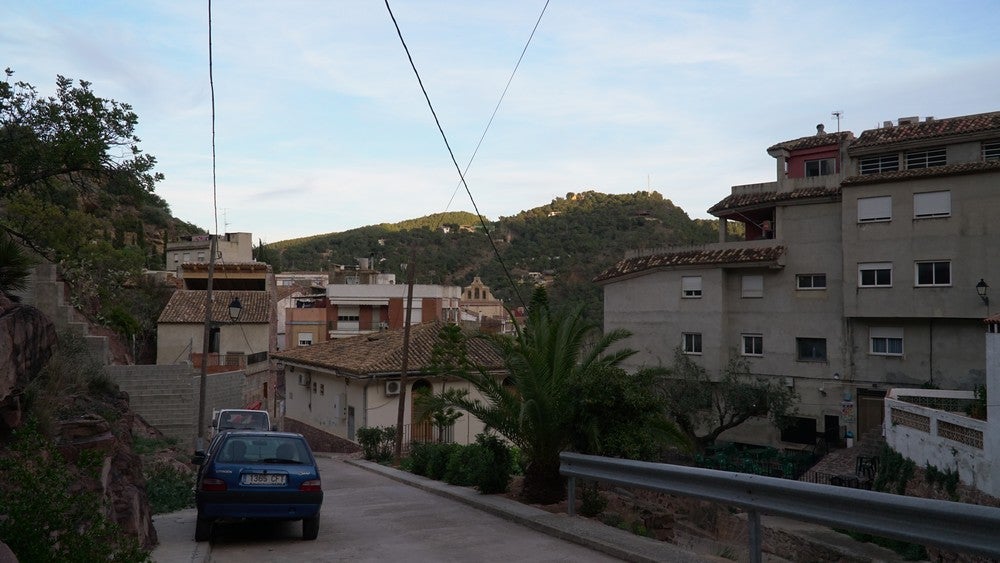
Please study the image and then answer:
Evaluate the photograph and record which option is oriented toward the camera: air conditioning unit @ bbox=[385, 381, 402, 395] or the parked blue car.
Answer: the air conditioning unit

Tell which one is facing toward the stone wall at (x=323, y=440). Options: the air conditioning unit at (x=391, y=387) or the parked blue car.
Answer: the parked blue car

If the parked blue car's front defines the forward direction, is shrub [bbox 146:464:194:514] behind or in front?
in front

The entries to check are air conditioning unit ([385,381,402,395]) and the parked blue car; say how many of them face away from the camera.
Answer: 1

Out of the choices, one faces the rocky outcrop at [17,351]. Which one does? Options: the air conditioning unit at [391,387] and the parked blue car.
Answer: the air conditioning unit

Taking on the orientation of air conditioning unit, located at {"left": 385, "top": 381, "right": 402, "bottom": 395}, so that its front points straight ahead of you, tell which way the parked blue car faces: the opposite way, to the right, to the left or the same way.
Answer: the opposite way

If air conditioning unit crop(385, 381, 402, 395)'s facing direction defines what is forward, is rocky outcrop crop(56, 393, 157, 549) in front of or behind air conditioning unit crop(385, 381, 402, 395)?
in front

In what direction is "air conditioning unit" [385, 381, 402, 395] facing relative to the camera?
toward the camera

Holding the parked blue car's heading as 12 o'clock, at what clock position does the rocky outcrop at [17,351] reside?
The rocky outcrop is roughly at 8 o'clock from the parked blue car.

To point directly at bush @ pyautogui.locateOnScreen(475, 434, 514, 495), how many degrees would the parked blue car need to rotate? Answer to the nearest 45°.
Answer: approximately 45° to its right

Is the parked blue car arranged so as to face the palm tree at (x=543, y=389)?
no

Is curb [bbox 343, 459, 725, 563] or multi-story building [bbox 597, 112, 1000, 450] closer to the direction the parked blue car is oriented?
the multi-story building

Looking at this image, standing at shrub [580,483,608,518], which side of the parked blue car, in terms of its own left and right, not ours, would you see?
right

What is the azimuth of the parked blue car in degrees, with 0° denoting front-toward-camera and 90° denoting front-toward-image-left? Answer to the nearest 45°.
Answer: approximately 180°
